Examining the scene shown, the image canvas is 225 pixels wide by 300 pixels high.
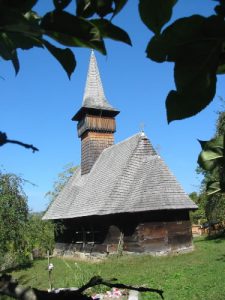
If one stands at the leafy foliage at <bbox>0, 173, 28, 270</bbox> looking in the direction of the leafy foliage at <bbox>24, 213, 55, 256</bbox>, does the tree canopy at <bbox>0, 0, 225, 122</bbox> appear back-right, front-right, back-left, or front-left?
back-right

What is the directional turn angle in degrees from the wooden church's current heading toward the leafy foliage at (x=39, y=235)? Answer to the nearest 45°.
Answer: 0° — it already faces it
